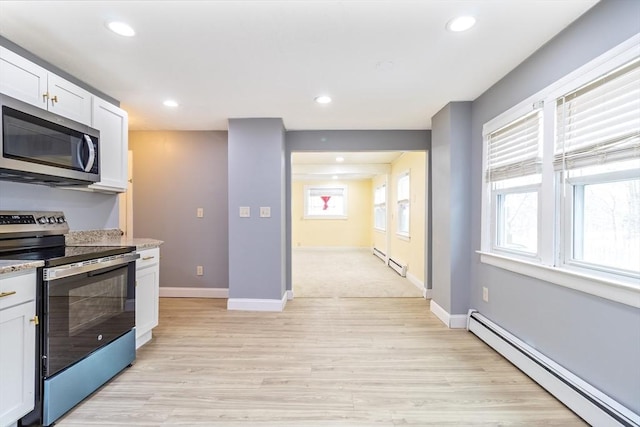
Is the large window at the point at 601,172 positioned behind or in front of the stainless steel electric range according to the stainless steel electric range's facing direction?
in front

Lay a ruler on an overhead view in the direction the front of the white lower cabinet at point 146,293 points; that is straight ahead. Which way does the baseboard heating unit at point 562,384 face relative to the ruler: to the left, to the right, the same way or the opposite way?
the opposite way

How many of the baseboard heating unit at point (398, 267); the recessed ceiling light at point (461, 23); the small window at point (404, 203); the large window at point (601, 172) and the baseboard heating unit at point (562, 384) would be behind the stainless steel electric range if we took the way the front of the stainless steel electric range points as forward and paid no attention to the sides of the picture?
0

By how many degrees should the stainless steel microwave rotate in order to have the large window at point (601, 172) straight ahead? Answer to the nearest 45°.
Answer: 0° — it already faces it

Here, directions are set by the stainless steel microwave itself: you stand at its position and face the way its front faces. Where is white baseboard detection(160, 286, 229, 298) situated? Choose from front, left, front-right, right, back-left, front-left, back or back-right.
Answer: left

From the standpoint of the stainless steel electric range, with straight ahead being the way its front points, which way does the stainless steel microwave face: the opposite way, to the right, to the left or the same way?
the same way

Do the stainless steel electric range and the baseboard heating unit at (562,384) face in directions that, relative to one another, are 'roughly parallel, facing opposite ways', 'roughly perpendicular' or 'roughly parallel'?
roughly parallel, facing opposite ways

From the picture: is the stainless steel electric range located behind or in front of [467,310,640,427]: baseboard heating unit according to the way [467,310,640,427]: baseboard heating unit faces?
in front

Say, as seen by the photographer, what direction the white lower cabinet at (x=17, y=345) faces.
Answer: facing the viewer and to the right of the viewer

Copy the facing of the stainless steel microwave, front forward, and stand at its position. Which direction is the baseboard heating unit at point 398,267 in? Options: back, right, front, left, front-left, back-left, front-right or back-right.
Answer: front-left

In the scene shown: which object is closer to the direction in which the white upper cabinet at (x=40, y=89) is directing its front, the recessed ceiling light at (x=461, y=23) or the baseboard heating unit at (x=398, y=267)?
the recessed ceiling light

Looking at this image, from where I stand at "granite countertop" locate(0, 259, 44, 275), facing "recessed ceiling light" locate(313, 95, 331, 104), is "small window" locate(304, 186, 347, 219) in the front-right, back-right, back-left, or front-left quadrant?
front-left

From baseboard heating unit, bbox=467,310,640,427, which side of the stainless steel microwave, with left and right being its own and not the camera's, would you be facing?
front
